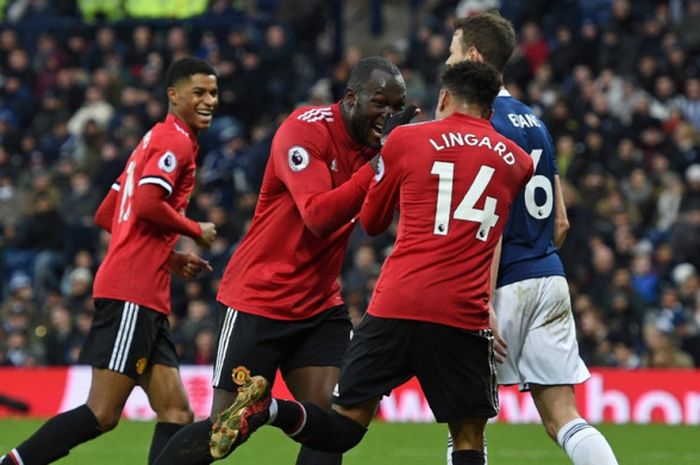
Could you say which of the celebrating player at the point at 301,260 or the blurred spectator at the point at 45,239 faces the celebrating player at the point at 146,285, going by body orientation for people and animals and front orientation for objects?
the blurred spectator

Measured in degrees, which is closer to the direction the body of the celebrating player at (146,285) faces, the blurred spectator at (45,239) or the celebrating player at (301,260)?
the celebrating player

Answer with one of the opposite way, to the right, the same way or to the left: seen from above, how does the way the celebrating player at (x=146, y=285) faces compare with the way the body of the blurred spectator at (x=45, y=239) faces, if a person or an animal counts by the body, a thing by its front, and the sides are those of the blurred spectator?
to the left

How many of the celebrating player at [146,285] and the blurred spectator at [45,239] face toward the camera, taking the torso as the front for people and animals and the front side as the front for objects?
1

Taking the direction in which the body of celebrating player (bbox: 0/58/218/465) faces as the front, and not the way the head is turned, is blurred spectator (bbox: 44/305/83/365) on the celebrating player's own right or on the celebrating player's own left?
on the celebrating player's own left

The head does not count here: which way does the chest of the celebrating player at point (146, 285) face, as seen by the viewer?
to the viewer's right

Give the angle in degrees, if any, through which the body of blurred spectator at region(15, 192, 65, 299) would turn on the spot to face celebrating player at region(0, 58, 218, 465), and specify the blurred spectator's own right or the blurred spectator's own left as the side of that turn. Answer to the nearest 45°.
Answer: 0° — they already face them

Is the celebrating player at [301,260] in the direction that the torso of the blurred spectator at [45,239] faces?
yes

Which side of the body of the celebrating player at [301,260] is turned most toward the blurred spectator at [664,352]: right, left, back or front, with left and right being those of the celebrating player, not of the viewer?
left
